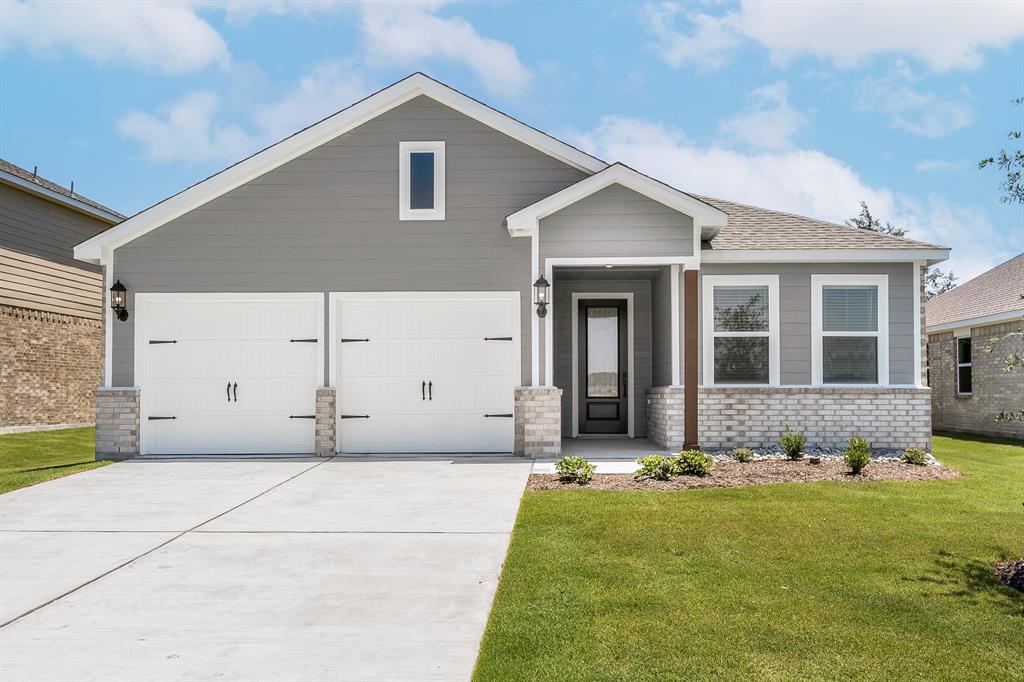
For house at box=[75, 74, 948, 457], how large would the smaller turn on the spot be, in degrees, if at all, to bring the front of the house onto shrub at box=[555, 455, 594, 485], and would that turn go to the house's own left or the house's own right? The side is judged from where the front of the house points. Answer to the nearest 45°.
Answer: approximately 45° to the house's own left

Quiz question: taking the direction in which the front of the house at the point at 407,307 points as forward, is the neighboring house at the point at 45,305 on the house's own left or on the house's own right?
on the house's own right

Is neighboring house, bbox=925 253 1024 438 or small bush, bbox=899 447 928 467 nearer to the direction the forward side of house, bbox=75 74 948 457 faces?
the small bush

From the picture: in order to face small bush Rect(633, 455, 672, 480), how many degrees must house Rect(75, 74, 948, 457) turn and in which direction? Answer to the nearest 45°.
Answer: approximately 45° to its left

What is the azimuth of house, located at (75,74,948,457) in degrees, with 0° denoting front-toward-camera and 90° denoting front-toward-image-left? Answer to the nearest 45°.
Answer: approximately 0°
